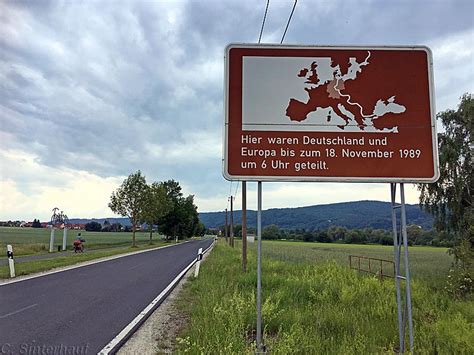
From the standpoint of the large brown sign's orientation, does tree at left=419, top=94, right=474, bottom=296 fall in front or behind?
behind

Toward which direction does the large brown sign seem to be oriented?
toward the camera

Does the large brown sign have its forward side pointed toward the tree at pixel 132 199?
no

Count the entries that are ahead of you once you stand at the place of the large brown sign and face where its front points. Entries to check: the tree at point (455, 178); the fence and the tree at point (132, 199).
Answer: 0

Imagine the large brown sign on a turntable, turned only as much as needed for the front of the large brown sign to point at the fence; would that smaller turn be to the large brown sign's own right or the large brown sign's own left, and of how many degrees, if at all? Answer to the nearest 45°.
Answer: approximately 180°
